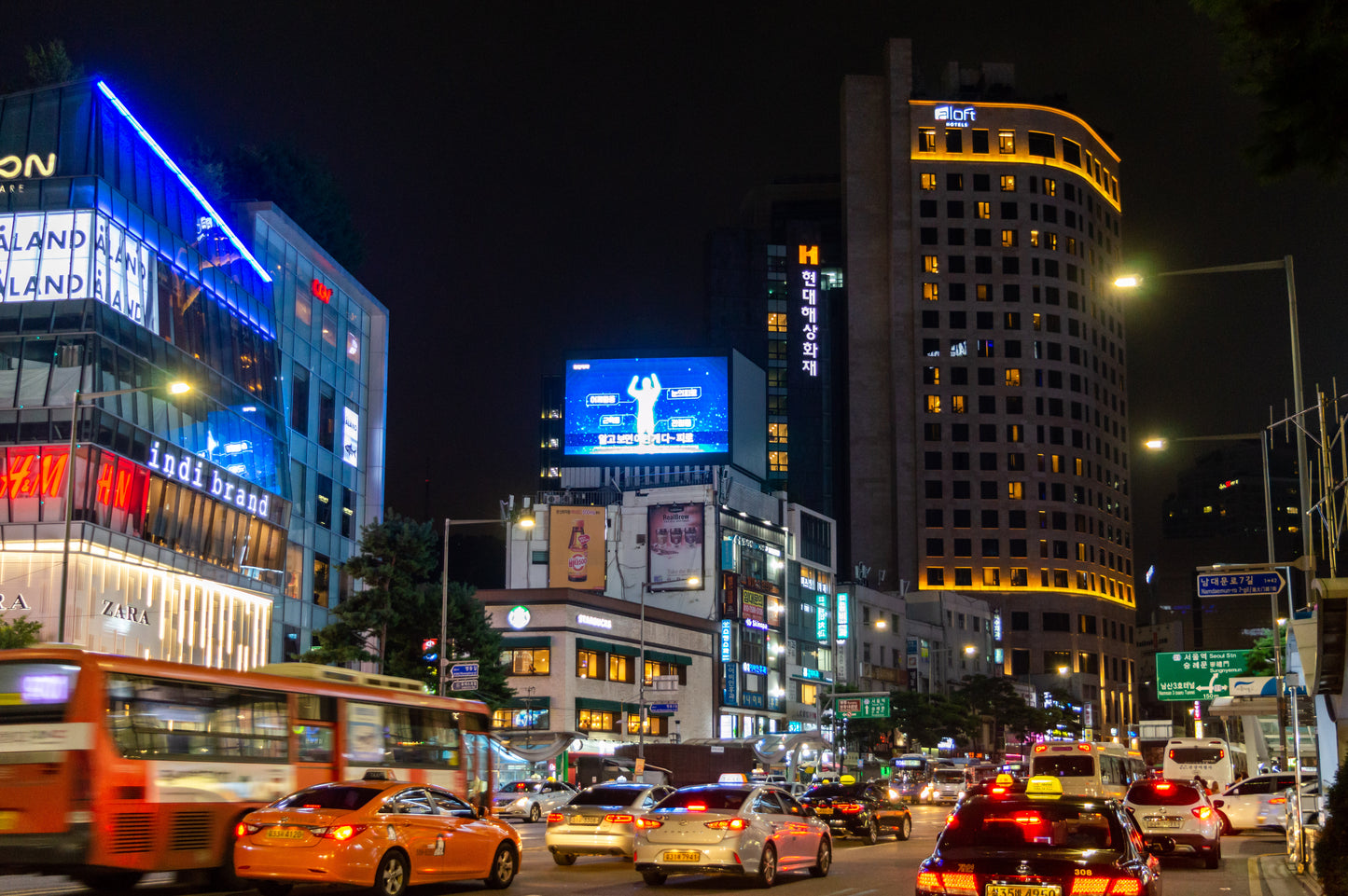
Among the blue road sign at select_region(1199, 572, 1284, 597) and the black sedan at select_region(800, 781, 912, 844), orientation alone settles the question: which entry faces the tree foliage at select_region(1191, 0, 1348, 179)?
the blue road sign

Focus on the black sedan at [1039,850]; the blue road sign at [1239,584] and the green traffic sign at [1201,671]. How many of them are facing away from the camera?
1

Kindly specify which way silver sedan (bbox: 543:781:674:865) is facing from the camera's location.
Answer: facing away from the viewer and to the right of the viewer

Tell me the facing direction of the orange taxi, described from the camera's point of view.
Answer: facing away from the viewer and to the right of the viewer

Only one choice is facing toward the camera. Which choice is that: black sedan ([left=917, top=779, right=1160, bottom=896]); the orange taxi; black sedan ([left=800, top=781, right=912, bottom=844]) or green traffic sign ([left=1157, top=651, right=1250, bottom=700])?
the green traffic sign

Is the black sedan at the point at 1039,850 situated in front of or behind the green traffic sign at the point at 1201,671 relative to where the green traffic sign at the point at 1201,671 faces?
in front

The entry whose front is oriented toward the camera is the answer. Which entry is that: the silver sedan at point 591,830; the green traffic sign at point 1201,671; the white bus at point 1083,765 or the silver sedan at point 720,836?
the green traffic sign

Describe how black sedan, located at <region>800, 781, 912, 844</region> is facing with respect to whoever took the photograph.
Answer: facing away from the viewer and to the right of the viewer

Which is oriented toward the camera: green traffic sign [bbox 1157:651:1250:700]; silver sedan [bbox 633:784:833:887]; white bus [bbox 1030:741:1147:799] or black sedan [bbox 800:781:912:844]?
the green traffic sign

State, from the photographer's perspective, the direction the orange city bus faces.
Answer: facing away from the viewer and to the right of the viewer

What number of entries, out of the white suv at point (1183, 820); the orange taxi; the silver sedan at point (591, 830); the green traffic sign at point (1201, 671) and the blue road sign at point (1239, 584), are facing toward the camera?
2

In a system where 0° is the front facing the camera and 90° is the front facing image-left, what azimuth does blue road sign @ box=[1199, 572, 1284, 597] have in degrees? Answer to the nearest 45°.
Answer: approximately 0°

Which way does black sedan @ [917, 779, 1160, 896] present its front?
away from the camera
